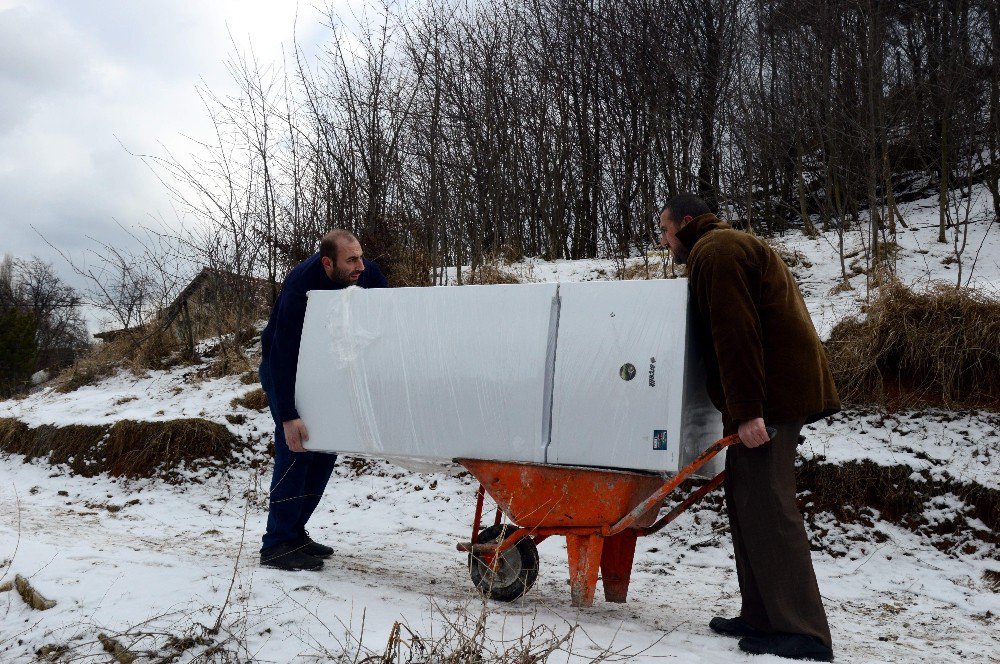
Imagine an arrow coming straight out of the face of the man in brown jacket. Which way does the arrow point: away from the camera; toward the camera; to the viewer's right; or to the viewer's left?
to the viewer's left

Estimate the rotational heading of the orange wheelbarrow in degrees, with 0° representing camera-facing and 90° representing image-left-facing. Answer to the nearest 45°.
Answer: approximately 90°

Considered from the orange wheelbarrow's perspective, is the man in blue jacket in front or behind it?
in front

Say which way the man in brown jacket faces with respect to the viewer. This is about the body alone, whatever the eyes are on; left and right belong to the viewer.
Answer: facing to the left of the viewer

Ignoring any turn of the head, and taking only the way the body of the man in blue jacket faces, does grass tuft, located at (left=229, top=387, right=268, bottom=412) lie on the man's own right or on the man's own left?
on the man's own left

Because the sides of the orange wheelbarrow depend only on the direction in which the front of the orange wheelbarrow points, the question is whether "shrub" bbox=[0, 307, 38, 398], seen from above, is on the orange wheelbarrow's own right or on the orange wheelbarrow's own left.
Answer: on the orange wheelbarrow's own right

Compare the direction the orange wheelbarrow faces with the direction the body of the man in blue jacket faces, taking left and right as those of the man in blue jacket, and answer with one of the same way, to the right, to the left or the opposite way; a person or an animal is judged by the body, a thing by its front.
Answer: the opposite way

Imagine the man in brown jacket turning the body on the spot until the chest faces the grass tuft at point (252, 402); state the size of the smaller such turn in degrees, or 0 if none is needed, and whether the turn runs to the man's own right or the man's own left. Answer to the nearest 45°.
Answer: approximately 45° to the man's own right

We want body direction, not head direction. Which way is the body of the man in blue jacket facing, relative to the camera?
to the viewer's right

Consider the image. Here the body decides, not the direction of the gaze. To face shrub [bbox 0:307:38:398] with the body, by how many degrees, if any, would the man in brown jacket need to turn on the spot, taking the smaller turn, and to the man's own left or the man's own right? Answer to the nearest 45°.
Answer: approximately 45° to the man's own right
